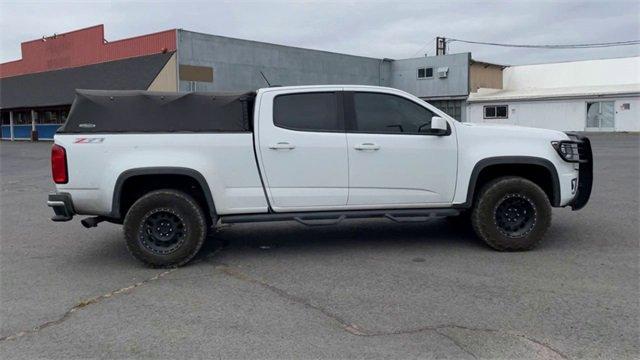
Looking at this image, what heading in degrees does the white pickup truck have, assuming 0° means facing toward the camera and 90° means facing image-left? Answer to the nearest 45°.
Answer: approximately 270°

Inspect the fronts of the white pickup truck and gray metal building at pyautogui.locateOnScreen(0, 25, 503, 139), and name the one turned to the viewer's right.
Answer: the white pickup truck

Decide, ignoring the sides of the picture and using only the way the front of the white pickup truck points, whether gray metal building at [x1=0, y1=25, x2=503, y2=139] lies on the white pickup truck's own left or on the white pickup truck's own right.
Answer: on the white pickup truck's own left

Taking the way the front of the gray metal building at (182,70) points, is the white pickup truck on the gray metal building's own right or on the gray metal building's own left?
on the gray metal building's own left

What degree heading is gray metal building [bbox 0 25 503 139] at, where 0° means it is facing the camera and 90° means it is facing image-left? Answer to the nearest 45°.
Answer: approximately 45°

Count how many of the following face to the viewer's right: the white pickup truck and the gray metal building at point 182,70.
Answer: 1
